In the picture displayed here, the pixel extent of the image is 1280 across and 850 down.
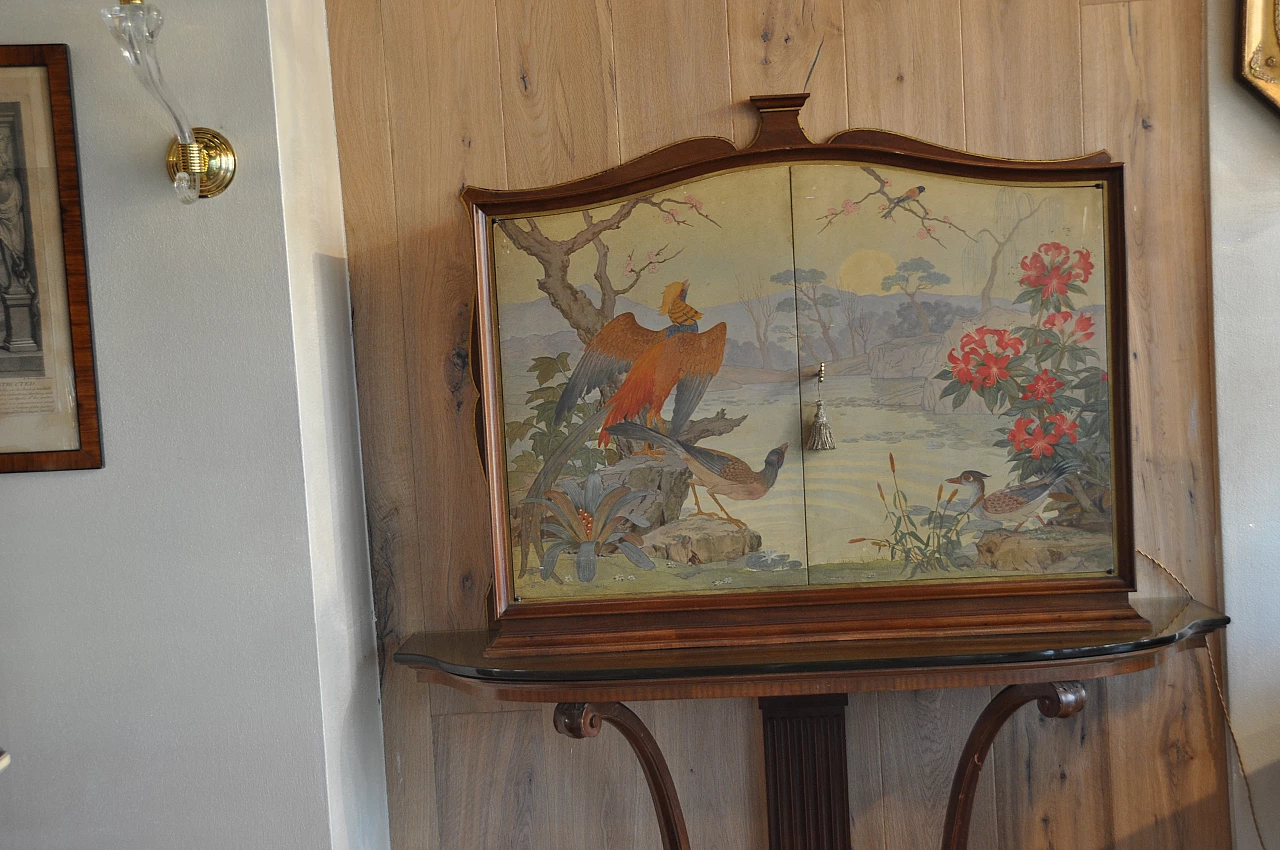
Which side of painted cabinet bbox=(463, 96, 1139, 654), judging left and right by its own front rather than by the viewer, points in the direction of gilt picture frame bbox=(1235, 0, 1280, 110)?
left

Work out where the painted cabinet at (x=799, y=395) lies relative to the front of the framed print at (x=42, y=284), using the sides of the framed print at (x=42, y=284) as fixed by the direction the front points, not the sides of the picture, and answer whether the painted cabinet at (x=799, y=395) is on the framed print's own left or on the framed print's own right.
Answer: on the framed print's own left

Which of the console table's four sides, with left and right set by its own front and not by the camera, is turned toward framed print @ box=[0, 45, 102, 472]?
right

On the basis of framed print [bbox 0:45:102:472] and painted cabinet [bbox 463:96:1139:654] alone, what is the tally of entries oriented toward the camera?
2

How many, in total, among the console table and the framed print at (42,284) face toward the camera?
2

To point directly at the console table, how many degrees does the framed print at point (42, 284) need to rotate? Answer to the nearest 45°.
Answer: approximately 45° to its left
